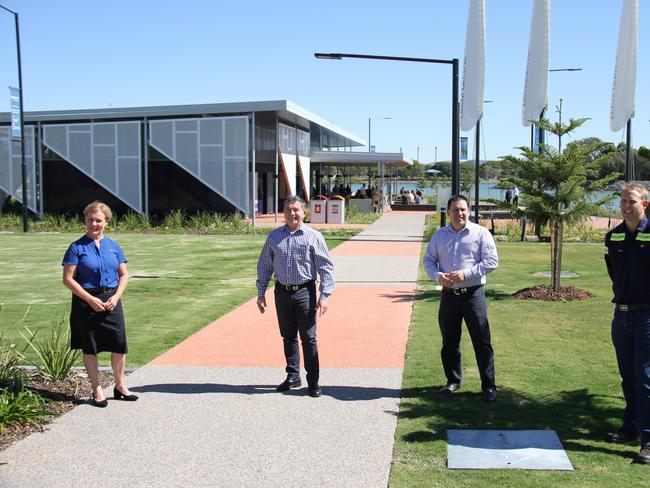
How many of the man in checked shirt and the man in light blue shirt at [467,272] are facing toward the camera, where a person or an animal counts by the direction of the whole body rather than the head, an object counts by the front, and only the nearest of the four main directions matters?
2

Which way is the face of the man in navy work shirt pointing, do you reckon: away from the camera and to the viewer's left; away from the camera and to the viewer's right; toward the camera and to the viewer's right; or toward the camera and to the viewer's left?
toward the camera and to the viewer's left

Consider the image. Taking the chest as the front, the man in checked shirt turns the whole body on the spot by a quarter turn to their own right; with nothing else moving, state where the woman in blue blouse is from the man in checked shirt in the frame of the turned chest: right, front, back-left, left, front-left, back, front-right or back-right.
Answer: front

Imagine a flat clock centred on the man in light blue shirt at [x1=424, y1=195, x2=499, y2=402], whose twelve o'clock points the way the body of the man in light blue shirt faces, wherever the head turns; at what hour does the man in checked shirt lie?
The man in checked shirt is roughly at 3 o'clock from the man in light blue shirt.

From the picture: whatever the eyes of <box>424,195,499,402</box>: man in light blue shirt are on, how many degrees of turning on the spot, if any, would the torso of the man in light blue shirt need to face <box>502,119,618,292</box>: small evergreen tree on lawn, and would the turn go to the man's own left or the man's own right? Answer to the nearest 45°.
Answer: approximately 180°

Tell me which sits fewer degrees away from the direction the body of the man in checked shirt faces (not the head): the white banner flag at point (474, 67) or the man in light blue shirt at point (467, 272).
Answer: the man in light blue shirt

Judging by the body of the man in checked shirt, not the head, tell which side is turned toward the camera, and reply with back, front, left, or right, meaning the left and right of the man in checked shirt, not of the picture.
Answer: front

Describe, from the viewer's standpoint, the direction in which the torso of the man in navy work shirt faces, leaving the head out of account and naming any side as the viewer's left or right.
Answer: facing the viewer and to the left of the viewer

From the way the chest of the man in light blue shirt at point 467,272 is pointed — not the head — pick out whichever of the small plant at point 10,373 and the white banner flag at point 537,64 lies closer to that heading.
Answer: the small plant

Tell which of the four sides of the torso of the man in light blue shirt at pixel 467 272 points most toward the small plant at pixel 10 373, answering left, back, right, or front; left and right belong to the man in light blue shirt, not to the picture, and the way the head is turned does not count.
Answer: right

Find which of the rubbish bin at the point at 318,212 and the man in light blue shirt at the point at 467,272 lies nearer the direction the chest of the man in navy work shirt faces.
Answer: the man in light blue shirt

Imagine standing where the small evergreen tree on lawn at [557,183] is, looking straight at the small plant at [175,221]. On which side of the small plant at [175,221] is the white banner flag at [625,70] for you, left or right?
right

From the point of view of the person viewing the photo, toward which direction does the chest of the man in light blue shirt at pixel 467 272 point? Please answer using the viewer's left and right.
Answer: facing the viewer

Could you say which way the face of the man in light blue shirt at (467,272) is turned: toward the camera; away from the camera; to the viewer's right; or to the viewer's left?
toward the camera
